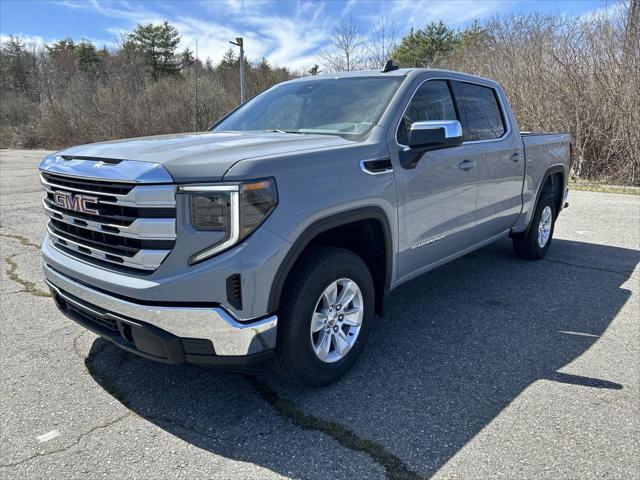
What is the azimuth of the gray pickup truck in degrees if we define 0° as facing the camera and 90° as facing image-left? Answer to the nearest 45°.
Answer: approximately 45°

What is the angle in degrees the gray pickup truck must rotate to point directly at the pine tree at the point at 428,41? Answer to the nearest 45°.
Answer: approximately 135° to its right
